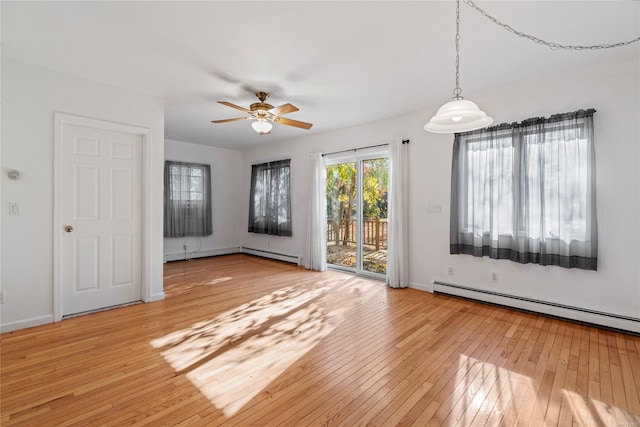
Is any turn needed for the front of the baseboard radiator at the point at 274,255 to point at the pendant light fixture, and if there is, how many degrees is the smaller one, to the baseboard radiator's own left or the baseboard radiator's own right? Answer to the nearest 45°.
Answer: approximately 45° to the baseboard radiator's own left

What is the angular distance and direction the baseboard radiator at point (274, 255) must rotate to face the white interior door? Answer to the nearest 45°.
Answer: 0° — it already faces it

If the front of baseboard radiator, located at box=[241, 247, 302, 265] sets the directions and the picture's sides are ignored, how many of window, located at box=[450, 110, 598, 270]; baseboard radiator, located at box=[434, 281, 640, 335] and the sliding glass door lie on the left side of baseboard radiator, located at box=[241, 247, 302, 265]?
3

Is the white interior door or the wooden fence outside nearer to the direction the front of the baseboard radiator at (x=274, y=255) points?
the white interior door

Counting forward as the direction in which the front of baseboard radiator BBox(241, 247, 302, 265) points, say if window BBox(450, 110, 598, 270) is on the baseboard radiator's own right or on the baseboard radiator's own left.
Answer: on the baseboard radiator's own left

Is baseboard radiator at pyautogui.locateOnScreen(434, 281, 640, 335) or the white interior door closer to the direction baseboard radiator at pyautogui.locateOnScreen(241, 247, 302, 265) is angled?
the white interior door

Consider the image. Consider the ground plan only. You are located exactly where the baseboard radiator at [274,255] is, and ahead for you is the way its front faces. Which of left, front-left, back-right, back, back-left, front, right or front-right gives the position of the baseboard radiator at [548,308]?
left

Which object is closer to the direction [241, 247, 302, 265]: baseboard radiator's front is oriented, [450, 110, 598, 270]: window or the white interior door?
the white interior door

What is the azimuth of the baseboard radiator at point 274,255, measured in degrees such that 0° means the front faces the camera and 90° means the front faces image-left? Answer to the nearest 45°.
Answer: approximately 45°

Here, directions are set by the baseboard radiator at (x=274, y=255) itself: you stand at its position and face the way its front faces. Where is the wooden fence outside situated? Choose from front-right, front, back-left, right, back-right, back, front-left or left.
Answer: back

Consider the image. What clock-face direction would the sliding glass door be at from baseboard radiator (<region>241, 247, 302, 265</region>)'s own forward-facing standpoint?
The sliding glass door is roughly at 9 o'clock from the baseboard radiator.

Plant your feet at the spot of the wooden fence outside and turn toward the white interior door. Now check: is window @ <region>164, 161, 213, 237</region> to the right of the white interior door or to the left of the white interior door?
right
